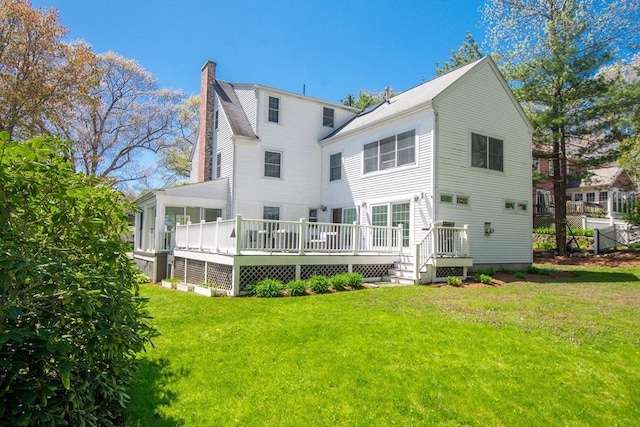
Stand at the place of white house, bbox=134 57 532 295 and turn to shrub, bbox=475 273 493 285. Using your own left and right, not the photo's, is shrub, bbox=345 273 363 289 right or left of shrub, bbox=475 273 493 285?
right

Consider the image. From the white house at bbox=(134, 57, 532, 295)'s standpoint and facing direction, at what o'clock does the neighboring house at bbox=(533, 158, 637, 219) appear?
The neighboring house is roughly at 3 o'clock from the white house.

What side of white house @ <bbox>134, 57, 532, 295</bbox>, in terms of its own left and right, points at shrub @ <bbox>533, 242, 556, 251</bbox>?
right

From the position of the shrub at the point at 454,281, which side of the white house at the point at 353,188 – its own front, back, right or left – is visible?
back

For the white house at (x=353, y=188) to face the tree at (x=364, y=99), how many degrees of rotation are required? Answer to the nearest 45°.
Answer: approximately 45° to its right
